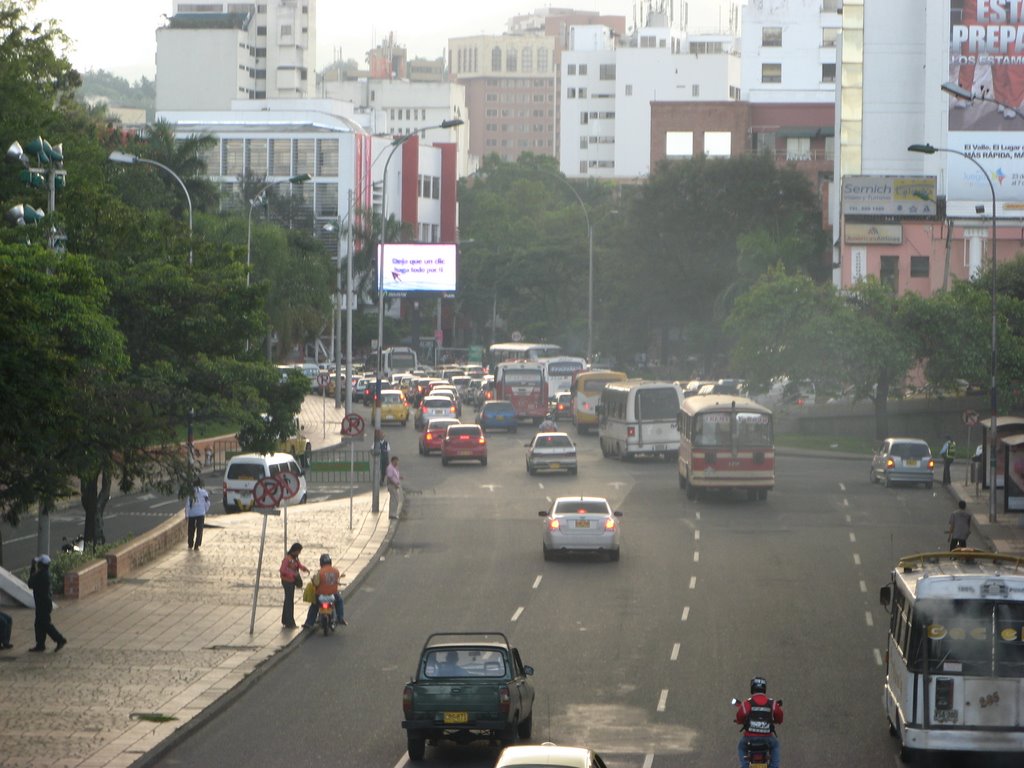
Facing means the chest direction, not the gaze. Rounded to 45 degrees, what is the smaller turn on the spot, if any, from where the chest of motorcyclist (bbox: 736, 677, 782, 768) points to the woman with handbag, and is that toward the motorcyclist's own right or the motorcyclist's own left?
approximately 45° to the motorcyclist's own left

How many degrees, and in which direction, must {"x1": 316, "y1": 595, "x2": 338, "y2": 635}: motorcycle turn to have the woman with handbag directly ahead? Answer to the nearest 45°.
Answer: approximately 45° to its left

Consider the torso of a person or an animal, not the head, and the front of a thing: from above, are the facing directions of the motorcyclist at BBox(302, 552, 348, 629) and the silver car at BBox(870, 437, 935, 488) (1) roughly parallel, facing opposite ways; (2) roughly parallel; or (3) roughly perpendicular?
roughly parallel

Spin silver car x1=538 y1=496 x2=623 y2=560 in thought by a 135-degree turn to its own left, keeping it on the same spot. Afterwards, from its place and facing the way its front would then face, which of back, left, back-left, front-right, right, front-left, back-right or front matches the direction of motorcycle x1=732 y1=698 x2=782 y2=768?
front-left

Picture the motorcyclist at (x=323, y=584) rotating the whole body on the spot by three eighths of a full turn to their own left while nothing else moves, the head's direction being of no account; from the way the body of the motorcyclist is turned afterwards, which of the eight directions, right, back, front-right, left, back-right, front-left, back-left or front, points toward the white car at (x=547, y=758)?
front-left

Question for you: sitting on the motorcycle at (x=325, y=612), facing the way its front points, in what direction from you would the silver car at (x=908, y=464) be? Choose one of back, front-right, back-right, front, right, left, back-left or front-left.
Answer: front-right

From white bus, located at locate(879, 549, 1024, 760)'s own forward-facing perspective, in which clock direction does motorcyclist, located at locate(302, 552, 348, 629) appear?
The motorcyclist is roughly at 10 o'clock from the white bus.

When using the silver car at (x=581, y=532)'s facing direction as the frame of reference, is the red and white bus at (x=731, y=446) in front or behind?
in front

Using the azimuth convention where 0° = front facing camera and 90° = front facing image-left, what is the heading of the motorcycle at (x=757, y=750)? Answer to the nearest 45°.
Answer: approximately 180°

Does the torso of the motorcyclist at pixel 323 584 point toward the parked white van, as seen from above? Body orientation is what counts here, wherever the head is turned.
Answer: yes

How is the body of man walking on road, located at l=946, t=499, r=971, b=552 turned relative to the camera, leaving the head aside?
away from the camera

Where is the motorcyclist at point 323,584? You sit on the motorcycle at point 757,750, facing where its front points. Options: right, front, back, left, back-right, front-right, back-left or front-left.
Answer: front-left

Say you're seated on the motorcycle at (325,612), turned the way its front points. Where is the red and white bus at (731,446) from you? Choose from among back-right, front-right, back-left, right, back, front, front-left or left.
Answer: front-right

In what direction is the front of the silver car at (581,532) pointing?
away from the camera

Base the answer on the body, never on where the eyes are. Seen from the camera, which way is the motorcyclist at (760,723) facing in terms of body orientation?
away from the camera

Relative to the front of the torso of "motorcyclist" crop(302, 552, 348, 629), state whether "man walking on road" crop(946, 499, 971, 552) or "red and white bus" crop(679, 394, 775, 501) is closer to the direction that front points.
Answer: the red and white bus

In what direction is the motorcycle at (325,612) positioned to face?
away from the camera

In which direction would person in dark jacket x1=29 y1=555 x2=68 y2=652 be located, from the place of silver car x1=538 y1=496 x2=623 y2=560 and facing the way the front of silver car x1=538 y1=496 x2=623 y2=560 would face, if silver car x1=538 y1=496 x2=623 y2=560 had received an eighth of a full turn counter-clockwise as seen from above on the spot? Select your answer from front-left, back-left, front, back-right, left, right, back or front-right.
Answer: left

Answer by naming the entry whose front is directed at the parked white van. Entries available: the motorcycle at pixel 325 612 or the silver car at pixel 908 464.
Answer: the motorcycle
